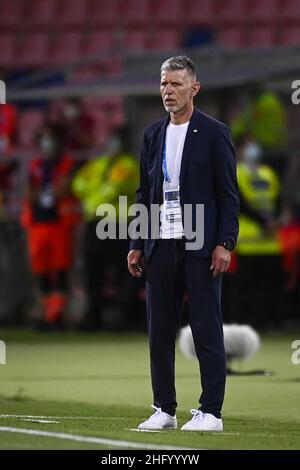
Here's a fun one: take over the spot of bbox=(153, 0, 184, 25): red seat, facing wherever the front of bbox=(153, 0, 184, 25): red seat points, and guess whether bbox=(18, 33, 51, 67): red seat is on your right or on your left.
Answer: on your right

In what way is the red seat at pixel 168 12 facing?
toward the camera

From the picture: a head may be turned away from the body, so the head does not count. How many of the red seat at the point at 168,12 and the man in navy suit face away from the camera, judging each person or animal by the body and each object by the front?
0

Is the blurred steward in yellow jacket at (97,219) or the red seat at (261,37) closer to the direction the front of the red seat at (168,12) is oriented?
the blurred steward in yellow jacket

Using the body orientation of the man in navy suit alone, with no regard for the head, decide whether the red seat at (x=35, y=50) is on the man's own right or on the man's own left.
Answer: on the man's own right

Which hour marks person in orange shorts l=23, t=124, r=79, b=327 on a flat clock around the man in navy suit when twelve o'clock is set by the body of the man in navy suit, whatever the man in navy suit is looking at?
The person in orange shorts is roughly at 4 o'clock from the man in navy suit.

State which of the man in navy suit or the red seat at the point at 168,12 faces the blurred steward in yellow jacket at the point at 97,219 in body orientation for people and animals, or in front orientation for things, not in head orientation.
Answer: the red seat

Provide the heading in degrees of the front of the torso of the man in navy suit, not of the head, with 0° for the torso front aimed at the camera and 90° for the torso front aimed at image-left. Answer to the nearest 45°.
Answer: approximately 45°

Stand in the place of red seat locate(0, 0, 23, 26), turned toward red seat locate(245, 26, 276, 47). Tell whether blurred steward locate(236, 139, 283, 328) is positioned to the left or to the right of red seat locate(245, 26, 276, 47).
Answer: right

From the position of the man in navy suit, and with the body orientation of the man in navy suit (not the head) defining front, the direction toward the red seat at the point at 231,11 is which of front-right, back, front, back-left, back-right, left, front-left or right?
back-right

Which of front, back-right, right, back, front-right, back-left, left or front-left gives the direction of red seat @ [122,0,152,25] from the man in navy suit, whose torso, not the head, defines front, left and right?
back-right

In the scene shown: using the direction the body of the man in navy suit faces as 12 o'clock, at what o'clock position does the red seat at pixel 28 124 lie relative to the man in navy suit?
The red seat is roughly at 4 o'clock from the man in navy suit.

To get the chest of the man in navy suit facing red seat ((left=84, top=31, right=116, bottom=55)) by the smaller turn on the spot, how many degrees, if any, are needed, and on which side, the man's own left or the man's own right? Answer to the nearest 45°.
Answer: approximately 135° to the man's own right

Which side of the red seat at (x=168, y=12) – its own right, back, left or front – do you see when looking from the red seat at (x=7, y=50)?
right
